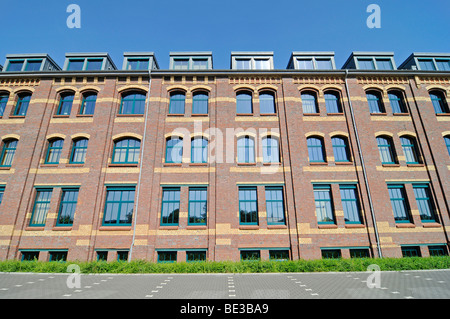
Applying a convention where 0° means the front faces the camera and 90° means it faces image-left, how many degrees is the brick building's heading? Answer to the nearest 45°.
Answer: approximately 0°
